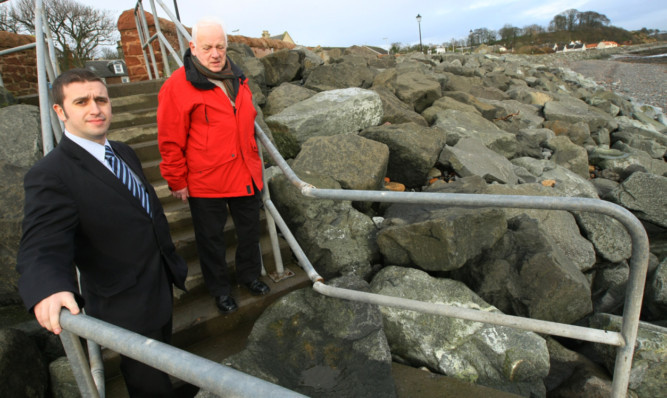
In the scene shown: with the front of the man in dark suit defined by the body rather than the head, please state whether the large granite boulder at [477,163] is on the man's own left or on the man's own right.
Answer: on the man's own left

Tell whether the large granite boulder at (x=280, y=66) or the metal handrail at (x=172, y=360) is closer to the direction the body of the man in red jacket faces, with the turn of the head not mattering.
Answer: the metal handrail

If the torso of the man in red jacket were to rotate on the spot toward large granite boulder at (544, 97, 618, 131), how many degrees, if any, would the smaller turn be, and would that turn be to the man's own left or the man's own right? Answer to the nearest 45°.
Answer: approximately 90° to the man's own left

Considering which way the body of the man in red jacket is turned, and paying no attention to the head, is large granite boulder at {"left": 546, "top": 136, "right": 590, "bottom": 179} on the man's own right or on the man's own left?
on the man's own left

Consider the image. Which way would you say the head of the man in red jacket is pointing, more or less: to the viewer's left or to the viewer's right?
to the viewer's right

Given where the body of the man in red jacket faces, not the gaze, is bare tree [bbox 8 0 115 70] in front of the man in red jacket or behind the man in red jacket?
behind

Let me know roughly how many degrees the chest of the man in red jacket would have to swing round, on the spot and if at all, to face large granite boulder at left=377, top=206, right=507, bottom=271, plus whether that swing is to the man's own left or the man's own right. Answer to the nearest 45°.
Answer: approximately 45° to the man's own left

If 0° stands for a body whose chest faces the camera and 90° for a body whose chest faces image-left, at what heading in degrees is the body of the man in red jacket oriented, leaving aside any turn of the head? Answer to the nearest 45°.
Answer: approximately 315°
